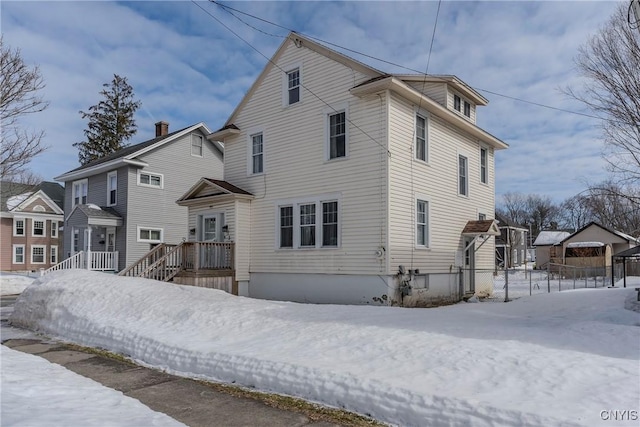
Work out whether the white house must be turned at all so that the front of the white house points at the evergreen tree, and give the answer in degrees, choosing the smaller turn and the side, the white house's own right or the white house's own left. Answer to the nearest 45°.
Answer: approximately 90° to the white house's own right

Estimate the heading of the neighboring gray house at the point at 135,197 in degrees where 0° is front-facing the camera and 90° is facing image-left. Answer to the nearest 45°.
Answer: approximately 45°

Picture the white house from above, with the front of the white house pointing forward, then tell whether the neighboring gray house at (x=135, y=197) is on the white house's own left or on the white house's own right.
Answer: on the white house's own right

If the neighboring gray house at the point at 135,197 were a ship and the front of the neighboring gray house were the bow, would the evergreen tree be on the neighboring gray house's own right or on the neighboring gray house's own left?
on the neighboring gray house's own right

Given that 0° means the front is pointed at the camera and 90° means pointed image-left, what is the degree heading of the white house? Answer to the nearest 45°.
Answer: approximately 45°

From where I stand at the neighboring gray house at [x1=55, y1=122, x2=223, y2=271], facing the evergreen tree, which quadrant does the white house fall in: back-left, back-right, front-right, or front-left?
back-right

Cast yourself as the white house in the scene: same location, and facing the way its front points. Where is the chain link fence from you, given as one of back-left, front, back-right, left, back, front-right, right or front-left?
back

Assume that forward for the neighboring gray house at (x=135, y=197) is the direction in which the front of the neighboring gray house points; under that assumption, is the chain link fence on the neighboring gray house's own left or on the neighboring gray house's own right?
on the neighboring gray house's own left

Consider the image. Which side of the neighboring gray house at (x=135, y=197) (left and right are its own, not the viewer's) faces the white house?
left
